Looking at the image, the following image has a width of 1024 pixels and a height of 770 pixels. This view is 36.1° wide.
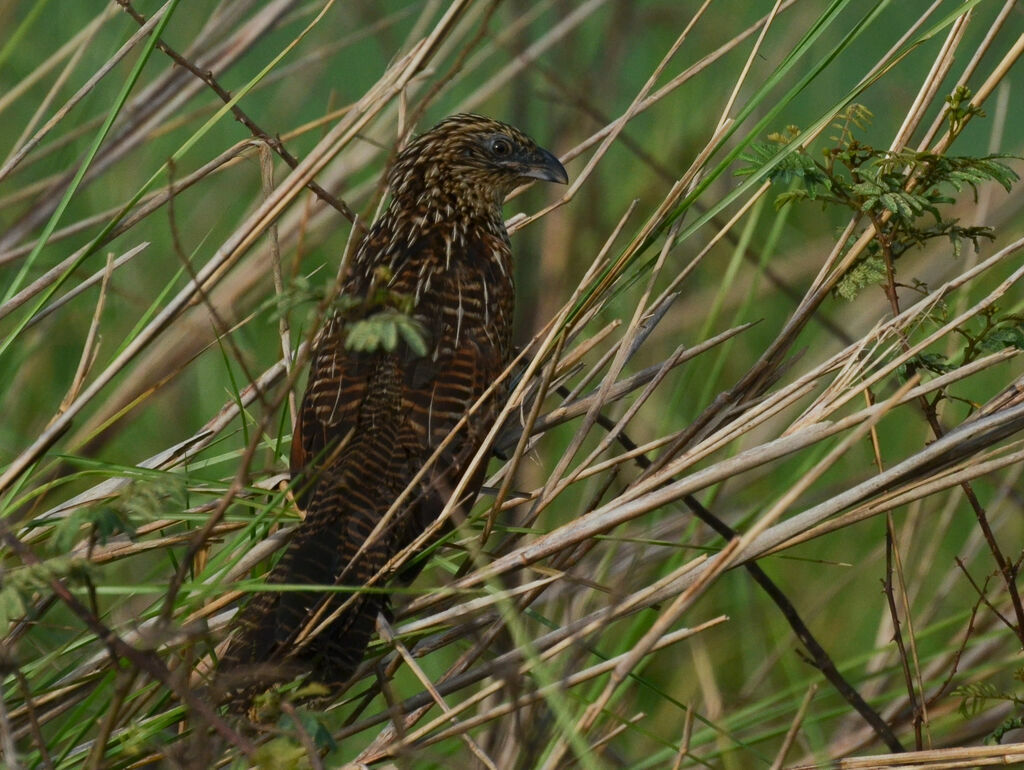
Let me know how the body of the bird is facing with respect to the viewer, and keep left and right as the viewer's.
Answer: facing away from the viewer and to the right of the viewer
